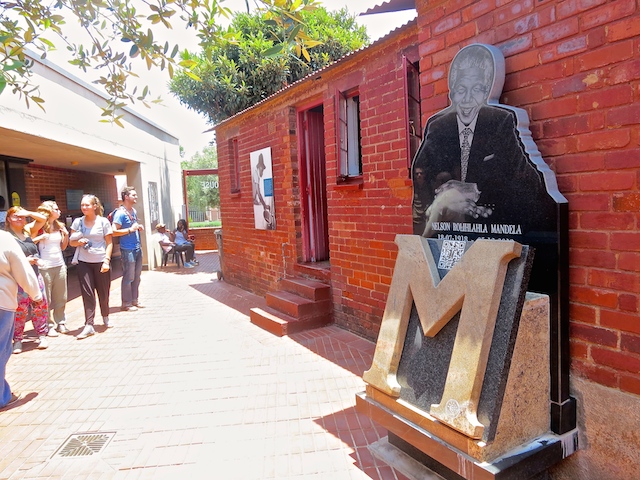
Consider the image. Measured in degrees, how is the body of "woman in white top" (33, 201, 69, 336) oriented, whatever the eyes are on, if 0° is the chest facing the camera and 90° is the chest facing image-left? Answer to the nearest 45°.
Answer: approximately 315°

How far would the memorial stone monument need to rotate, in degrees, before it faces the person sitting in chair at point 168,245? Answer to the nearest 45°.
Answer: approximately 90° to its right

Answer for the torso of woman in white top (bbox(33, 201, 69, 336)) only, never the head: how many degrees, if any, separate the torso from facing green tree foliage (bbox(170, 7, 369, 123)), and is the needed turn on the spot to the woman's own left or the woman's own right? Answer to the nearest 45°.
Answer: approximately 90° to the woman's own left

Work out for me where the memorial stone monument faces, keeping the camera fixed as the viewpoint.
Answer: facing the viewer and to the left of the viewer

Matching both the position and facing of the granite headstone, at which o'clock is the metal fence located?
The metal fence is roughly at 3 o'clock from the granite headstone.

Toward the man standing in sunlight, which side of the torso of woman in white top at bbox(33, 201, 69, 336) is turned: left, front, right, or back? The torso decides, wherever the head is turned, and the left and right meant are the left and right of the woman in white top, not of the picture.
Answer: left
